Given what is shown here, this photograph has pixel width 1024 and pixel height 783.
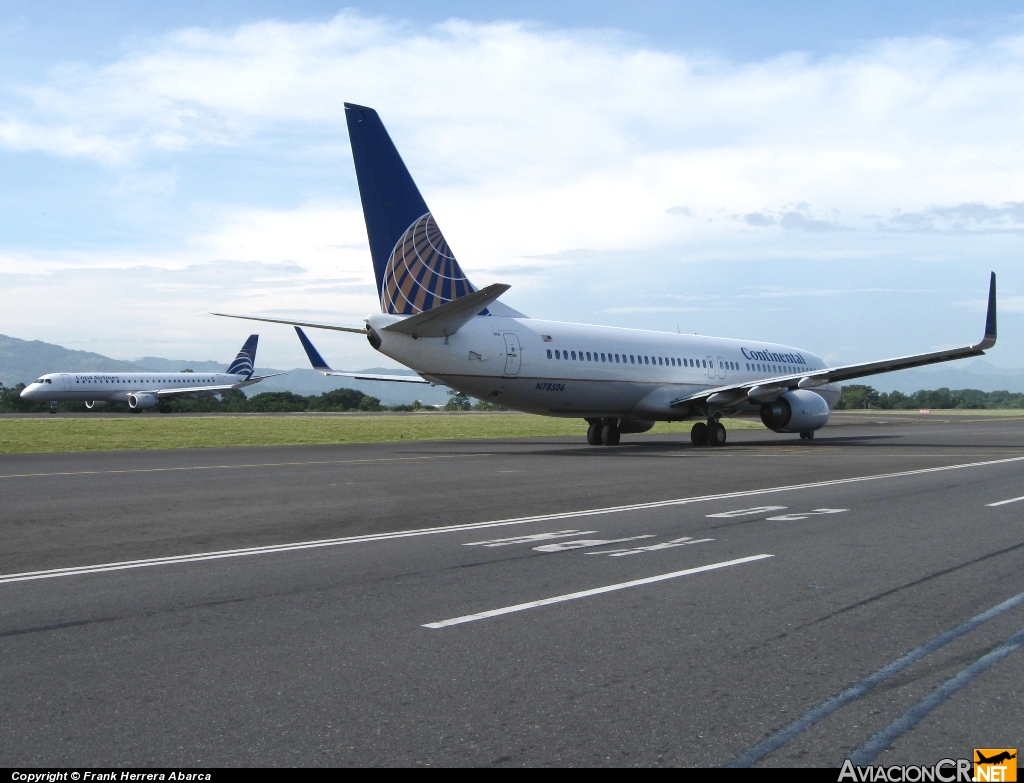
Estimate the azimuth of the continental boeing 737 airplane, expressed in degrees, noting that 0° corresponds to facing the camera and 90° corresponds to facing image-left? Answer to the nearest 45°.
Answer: approximately 225°
